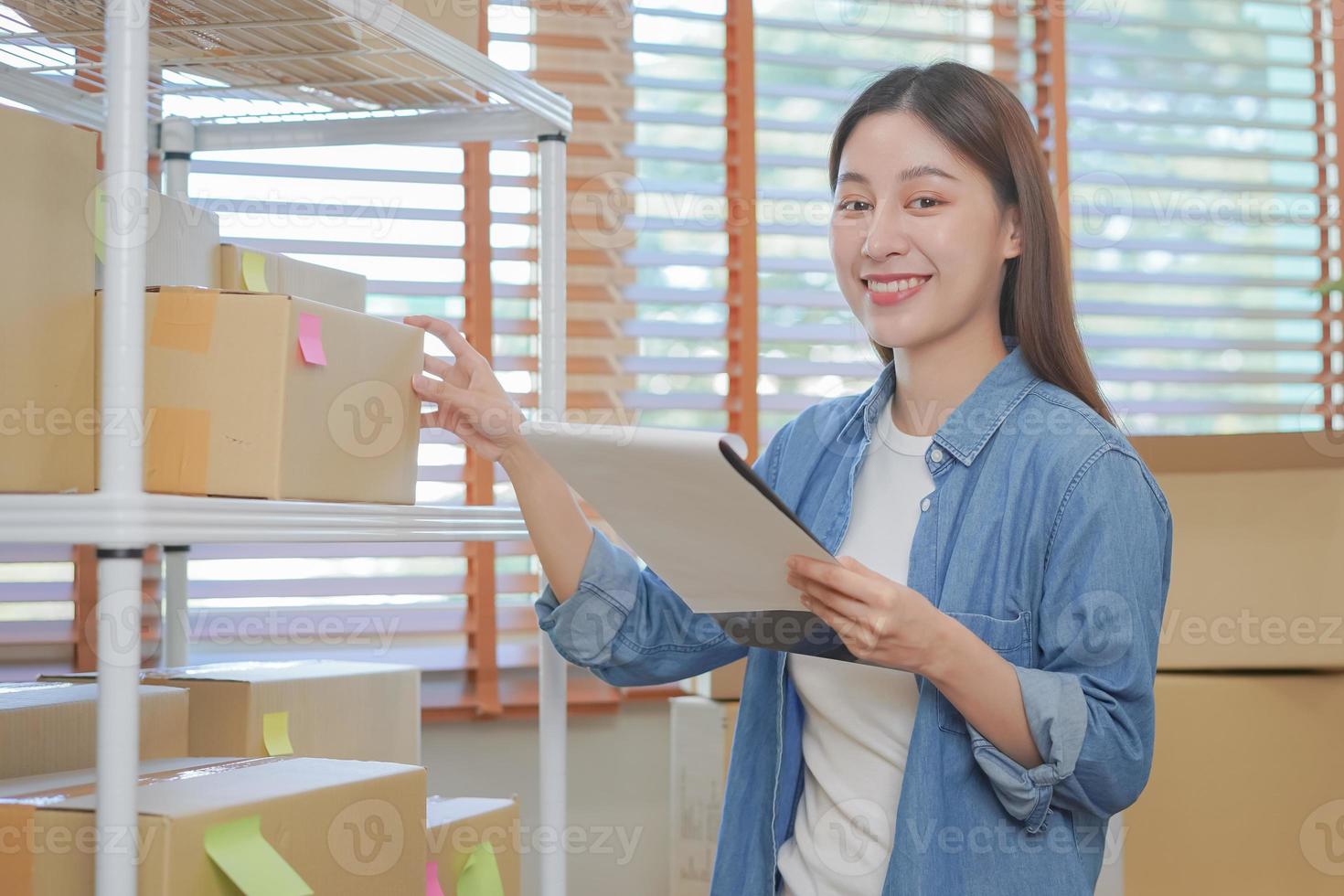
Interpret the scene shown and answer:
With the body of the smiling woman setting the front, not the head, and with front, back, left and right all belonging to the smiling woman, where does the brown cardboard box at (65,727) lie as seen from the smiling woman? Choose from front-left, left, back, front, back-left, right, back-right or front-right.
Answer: front-right

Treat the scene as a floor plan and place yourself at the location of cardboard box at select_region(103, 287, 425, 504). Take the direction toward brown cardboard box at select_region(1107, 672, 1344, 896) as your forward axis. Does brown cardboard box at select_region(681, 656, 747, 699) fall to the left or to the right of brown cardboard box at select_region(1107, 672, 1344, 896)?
left

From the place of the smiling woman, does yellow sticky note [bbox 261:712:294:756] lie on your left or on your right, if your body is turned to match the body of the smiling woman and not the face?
on your right

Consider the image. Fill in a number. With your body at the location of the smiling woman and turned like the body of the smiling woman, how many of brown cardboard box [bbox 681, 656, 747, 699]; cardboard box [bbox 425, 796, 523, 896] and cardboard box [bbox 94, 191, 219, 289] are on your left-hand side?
0

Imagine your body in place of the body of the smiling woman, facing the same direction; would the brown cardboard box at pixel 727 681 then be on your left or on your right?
on your right

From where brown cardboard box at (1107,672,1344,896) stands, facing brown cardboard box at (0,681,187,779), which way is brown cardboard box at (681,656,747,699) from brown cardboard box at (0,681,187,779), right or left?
right

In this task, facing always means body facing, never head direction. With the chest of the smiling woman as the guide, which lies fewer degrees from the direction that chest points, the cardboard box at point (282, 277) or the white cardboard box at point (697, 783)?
the cardboard box

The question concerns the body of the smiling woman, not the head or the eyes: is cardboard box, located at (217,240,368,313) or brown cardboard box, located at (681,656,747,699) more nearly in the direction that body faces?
the cardboard box

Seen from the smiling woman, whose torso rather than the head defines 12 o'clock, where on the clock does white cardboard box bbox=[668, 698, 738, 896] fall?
The white cardboard box is roughly at 4 o'clock from the smiling woman.

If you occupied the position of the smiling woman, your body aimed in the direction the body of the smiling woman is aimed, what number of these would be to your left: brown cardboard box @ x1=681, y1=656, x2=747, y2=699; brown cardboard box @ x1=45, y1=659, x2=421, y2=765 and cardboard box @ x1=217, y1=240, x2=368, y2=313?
0

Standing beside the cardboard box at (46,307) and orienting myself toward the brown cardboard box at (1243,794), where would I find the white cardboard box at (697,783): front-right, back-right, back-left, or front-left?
front-left

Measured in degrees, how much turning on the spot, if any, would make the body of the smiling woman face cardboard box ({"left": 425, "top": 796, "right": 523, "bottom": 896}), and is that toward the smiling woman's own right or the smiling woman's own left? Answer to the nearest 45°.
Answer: approximately 45° to the smiling woman's own right

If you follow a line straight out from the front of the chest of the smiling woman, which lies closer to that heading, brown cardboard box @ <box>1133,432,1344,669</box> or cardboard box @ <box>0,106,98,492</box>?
the cardboard box

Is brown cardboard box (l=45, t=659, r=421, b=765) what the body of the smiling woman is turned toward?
no

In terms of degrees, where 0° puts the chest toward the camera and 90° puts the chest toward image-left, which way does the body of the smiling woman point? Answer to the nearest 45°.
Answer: approximately 45°
